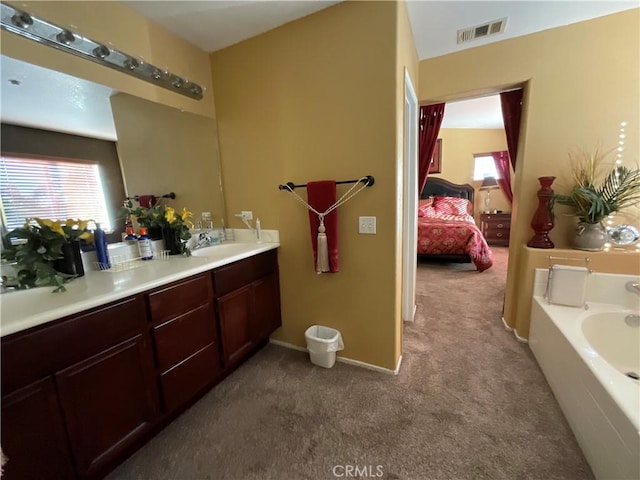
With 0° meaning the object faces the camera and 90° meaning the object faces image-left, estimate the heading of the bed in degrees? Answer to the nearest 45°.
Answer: approximately 0°

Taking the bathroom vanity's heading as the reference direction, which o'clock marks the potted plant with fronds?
The potted plant with fronds is roughly at 11 o'clock from the bathroom vanity.

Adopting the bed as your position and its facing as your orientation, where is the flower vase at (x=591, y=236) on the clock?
The flower vase is roughly at 11 o'clock from the bed.

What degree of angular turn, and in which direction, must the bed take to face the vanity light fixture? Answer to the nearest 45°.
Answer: approximately 45° to its right

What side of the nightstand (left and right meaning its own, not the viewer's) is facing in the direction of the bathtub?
front

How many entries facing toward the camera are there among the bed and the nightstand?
2

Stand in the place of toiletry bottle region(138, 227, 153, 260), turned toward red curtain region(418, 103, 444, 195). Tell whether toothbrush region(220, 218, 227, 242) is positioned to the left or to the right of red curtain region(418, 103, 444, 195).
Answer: left

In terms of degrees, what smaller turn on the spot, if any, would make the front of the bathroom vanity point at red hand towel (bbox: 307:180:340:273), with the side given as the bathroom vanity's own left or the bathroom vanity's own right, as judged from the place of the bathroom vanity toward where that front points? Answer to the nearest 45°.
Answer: approximately 45° to the bathroom vanity's own left

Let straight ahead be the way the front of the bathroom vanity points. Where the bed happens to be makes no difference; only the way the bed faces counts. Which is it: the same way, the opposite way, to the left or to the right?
to the right

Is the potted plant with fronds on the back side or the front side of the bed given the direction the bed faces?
on the front side
